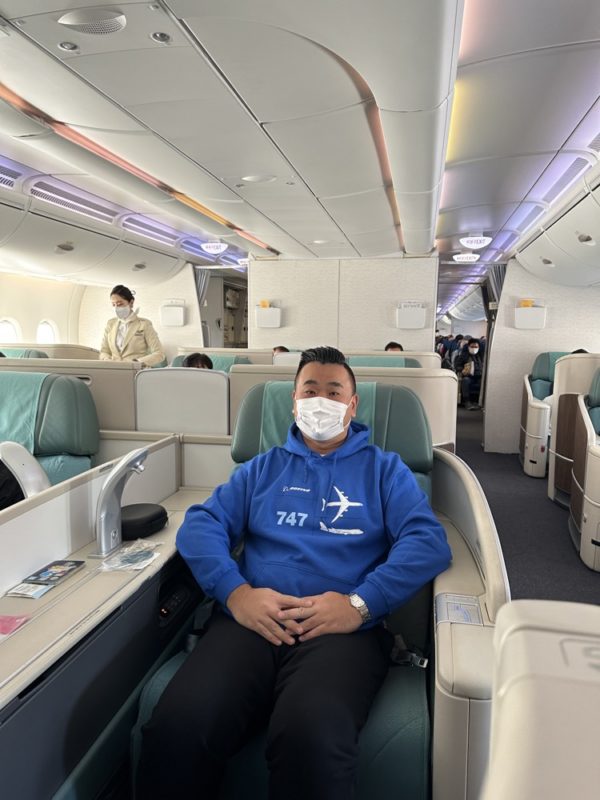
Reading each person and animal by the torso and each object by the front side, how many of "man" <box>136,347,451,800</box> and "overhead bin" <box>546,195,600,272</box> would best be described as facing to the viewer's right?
0

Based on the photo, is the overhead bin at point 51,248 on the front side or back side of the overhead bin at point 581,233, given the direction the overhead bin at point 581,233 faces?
on the front side

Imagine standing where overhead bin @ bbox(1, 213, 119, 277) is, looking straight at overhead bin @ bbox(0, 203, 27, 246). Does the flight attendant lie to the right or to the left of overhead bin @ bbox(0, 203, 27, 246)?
left

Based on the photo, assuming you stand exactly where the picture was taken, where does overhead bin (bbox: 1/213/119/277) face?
facing the viewer and to the right of the viewer

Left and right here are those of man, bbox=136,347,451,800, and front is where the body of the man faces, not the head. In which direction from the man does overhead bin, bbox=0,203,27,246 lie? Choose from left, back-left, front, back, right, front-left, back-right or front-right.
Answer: back-right

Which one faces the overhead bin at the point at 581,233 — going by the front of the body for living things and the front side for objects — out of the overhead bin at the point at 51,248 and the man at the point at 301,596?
the overhead bin at the point at 51,248

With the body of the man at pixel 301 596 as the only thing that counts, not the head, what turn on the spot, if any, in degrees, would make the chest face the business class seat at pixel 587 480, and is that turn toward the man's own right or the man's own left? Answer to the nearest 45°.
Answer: approximately 135° to the man's own left

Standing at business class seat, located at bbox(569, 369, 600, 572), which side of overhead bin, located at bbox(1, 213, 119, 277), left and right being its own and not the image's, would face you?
front

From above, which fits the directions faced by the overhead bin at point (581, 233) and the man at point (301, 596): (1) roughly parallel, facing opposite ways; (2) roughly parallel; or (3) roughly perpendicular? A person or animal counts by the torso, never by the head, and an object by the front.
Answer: roughly perpendicular

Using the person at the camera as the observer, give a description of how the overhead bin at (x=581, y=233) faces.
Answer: facing the viewer and to the left of the viewer

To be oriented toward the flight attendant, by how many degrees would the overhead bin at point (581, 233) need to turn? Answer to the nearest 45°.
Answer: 0° — it already faces them

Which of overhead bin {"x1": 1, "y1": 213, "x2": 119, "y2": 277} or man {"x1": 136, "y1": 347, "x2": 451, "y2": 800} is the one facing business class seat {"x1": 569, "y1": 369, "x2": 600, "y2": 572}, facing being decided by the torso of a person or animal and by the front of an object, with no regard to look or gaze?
the overhead bin

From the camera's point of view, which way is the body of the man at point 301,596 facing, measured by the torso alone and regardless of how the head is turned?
toward the camera

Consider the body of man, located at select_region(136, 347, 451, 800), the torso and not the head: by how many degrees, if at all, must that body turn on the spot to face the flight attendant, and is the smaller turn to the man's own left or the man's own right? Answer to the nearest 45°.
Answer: approximately 135° to the man's own right

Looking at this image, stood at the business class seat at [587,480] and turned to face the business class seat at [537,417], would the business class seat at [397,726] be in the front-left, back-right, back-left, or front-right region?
back-left

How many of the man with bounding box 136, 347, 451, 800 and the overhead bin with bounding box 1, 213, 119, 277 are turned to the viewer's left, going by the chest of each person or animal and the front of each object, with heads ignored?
0

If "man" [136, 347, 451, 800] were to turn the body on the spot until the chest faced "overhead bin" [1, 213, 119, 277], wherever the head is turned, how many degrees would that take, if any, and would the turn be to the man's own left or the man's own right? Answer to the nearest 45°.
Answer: approximately 135° to the man's own right
